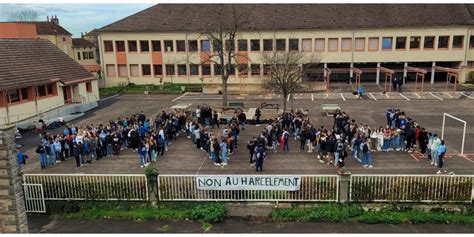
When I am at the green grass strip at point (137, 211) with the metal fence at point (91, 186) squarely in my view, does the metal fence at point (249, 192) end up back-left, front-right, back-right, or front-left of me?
back-right

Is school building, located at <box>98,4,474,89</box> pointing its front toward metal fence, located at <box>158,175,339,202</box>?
yes

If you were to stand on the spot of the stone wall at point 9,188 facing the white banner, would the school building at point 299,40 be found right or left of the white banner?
left

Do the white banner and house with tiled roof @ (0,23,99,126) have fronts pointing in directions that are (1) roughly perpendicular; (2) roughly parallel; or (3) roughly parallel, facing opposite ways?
roughly perpendicular

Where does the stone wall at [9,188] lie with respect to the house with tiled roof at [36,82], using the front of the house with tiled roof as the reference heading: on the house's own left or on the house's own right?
on the house's own right

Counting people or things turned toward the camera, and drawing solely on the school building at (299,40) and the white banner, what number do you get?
2

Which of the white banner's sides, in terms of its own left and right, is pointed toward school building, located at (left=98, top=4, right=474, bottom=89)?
back

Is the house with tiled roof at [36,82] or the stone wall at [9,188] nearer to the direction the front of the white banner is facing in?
the stone wall

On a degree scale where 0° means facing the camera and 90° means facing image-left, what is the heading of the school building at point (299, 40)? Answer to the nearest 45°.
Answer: approximately 0°

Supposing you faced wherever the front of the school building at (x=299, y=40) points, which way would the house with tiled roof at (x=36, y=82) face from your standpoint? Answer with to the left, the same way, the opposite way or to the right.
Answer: to the left
